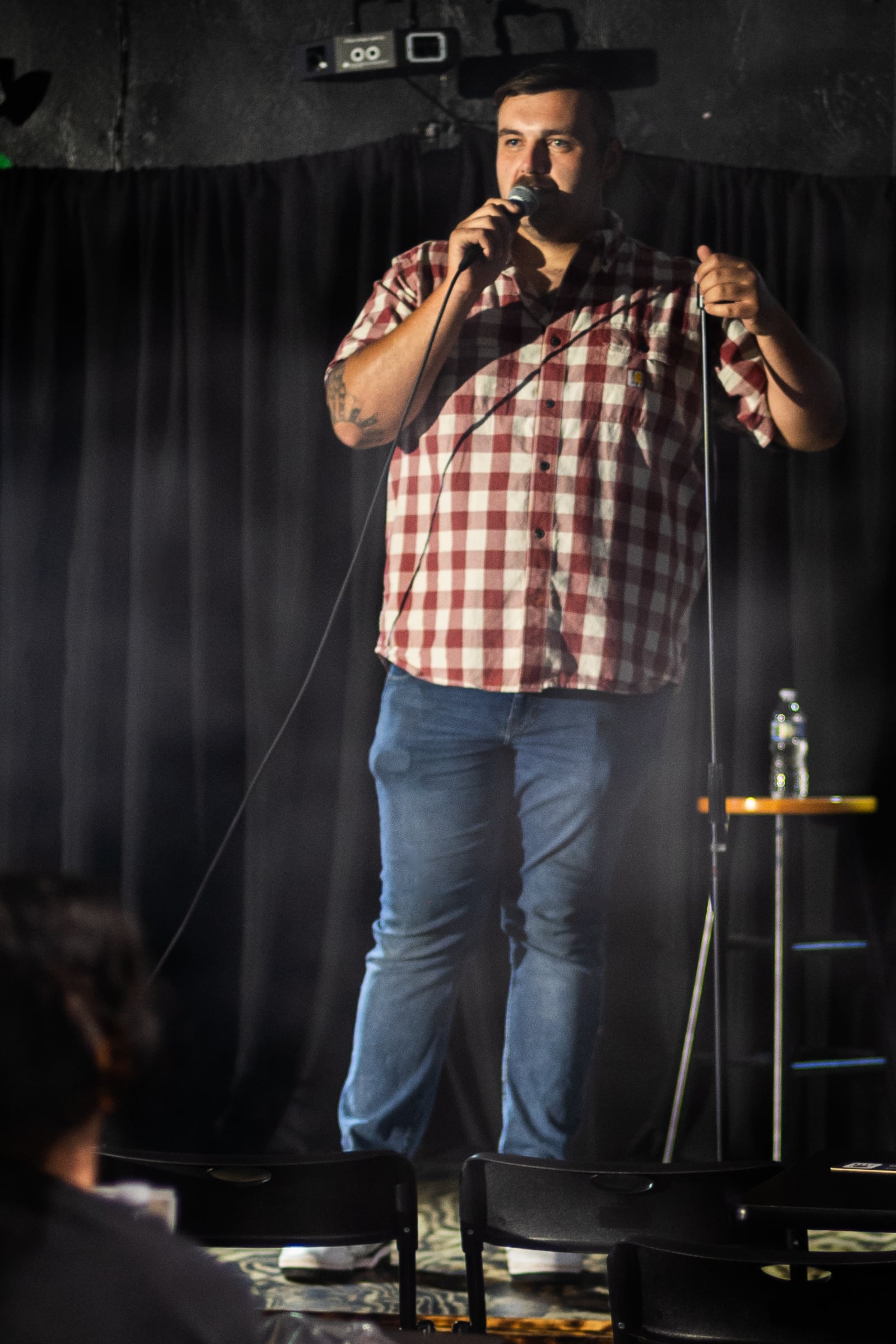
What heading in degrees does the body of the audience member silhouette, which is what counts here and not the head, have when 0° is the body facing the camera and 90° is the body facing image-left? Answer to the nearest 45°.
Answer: approximately 225°

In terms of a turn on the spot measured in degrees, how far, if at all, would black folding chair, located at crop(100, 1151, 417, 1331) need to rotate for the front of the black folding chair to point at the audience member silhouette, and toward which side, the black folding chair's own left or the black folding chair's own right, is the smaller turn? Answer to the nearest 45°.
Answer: approximately 180°

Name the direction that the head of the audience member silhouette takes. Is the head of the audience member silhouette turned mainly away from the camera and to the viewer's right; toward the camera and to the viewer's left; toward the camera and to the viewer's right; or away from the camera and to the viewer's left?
away from the camera and to the viewer's right

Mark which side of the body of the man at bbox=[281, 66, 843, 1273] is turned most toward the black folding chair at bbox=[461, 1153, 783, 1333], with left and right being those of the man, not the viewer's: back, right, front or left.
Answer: front

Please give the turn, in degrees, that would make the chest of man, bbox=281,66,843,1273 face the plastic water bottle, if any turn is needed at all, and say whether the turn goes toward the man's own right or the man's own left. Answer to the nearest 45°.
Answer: approximately 135° to the man's own left

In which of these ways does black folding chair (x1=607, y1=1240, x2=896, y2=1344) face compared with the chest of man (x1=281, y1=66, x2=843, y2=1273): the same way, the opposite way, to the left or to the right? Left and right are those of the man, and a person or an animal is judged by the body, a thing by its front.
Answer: the opposite way

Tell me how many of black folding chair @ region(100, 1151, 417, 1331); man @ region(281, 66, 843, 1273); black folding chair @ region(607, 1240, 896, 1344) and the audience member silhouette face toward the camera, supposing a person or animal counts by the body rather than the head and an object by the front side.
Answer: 1

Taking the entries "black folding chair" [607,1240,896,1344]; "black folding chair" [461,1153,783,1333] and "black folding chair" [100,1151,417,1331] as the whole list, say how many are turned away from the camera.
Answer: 3

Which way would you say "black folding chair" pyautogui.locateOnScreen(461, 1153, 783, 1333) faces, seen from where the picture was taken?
facing away from the viewer

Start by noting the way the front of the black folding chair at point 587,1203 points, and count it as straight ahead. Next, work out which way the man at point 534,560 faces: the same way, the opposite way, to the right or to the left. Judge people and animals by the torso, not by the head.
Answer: the opposite way

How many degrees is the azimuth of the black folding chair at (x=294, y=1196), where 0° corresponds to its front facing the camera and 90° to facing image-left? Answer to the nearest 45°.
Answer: approximately 180°

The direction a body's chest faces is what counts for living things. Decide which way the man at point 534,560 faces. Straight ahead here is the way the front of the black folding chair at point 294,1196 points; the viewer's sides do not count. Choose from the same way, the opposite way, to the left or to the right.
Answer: the opposite way

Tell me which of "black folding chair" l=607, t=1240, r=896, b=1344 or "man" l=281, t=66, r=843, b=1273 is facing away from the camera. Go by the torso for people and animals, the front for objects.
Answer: the black folding chair

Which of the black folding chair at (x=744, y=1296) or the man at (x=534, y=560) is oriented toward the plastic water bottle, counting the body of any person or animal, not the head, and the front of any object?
the black folding chair
